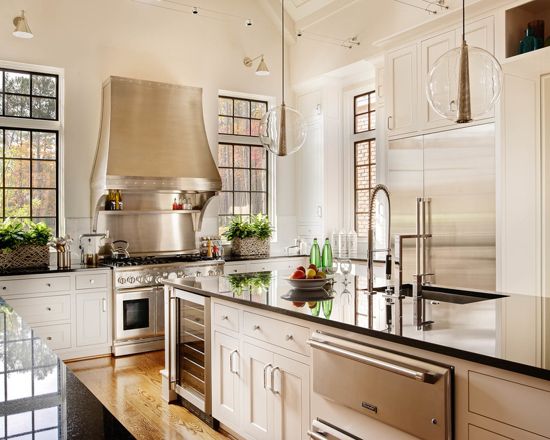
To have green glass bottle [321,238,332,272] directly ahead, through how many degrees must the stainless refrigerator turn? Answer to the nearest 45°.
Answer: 0° — it already faces it

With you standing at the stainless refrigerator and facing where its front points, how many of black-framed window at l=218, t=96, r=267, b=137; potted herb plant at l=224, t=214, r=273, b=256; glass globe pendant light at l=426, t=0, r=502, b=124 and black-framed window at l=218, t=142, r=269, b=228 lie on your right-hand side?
3

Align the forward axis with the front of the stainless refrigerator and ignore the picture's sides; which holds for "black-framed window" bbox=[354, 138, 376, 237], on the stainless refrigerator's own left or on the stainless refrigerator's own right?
on the stainless refrigerator's own right

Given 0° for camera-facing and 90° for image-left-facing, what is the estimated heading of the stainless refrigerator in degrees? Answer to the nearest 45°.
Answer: approximately 45°

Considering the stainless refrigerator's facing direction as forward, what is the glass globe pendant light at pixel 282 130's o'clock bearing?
The glass globe pendant light is roughly at 12 o'clock from the stainless refrigerator.

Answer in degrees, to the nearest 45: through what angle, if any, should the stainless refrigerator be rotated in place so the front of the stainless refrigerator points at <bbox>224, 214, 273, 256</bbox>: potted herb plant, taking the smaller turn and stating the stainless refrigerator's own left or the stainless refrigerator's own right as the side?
approximately 90° to the stainless refrigerator's own right

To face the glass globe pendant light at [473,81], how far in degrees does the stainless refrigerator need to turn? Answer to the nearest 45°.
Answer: approximately 45° to its left
